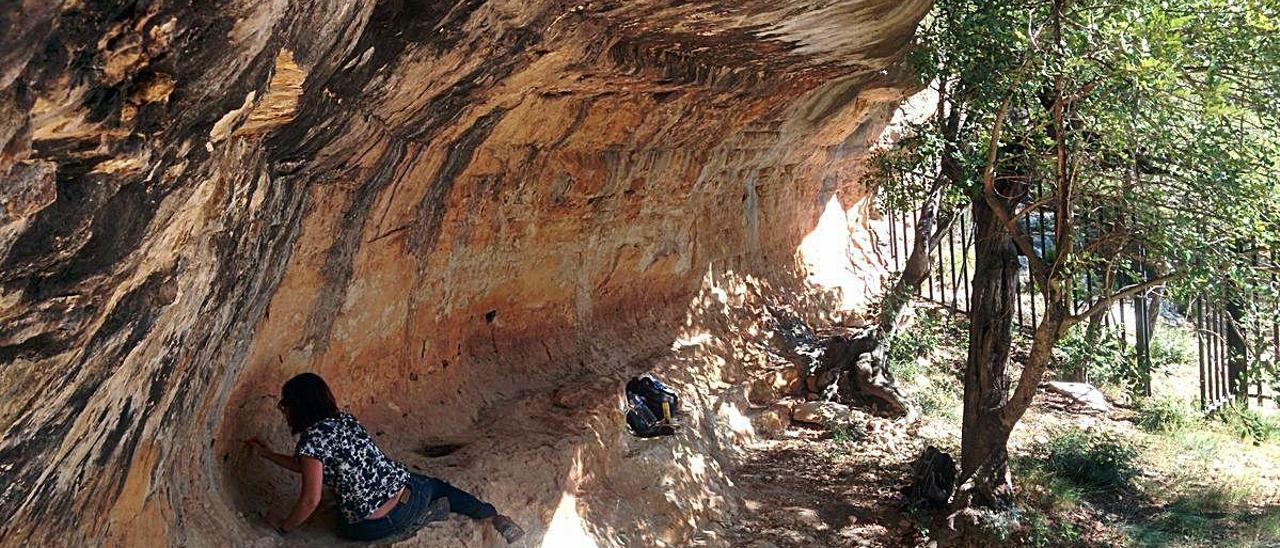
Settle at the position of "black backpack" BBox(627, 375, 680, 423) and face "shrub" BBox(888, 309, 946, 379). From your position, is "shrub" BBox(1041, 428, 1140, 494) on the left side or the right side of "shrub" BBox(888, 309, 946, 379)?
right

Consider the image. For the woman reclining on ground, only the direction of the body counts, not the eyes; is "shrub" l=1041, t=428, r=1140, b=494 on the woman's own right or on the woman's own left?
on the woman's own right

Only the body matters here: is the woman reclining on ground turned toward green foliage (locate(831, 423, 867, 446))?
no

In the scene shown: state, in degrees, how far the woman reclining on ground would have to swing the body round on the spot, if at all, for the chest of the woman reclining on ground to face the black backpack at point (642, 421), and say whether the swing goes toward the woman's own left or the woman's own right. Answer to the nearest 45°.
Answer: approximately 90° to the woman's own right

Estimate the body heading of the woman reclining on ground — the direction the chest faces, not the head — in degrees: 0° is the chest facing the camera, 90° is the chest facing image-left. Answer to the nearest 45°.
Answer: approximately 135°

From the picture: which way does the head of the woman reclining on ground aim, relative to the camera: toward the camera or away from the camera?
away from the camera

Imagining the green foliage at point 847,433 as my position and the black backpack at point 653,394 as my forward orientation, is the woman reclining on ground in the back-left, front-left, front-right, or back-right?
front-left

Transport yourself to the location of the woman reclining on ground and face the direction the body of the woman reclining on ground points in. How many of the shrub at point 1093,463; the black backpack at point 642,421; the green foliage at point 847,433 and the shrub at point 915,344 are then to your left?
0

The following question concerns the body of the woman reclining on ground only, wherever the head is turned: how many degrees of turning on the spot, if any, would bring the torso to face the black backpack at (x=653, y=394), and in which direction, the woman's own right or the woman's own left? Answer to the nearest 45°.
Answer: approximately 90° to the woman's own right

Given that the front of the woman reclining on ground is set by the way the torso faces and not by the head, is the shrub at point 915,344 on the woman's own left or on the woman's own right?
on the woman's own right

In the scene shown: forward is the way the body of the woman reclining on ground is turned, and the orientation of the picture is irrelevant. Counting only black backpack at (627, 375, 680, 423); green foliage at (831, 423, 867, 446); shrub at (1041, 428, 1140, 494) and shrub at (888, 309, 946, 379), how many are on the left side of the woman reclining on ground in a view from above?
0

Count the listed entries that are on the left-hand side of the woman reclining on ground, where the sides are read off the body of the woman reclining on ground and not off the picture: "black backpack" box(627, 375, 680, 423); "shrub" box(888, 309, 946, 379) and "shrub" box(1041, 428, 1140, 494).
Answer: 0
